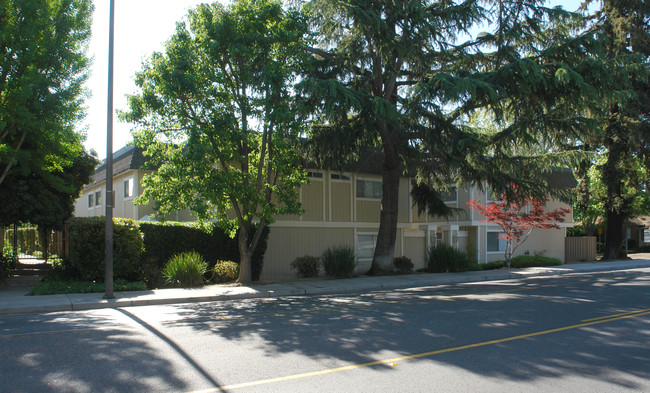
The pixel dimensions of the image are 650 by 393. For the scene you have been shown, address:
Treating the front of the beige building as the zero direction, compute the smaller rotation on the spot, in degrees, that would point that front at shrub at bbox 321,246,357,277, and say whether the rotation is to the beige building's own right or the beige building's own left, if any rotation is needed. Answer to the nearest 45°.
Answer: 0° — it already faces it

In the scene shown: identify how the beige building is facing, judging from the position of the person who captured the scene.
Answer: facing the viewer

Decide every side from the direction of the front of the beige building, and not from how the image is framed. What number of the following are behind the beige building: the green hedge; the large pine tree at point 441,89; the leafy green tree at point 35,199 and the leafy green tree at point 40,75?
0

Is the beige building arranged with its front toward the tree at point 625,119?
no

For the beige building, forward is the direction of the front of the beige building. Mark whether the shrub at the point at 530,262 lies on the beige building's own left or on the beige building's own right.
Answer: on the beige building's own left

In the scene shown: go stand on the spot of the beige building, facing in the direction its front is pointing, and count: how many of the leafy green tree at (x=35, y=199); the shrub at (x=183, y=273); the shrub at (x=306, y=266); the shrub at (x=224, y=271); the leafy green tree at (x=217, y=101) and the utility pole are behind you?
0

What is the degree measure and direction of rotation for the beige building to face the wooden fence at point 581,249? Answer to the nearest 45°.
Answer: approximately 135° to its left

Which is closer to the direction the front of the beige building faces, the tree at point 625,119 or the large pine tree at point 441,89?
the large pine tree

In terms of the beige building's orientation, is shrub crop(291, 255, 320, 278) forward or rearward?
forward
